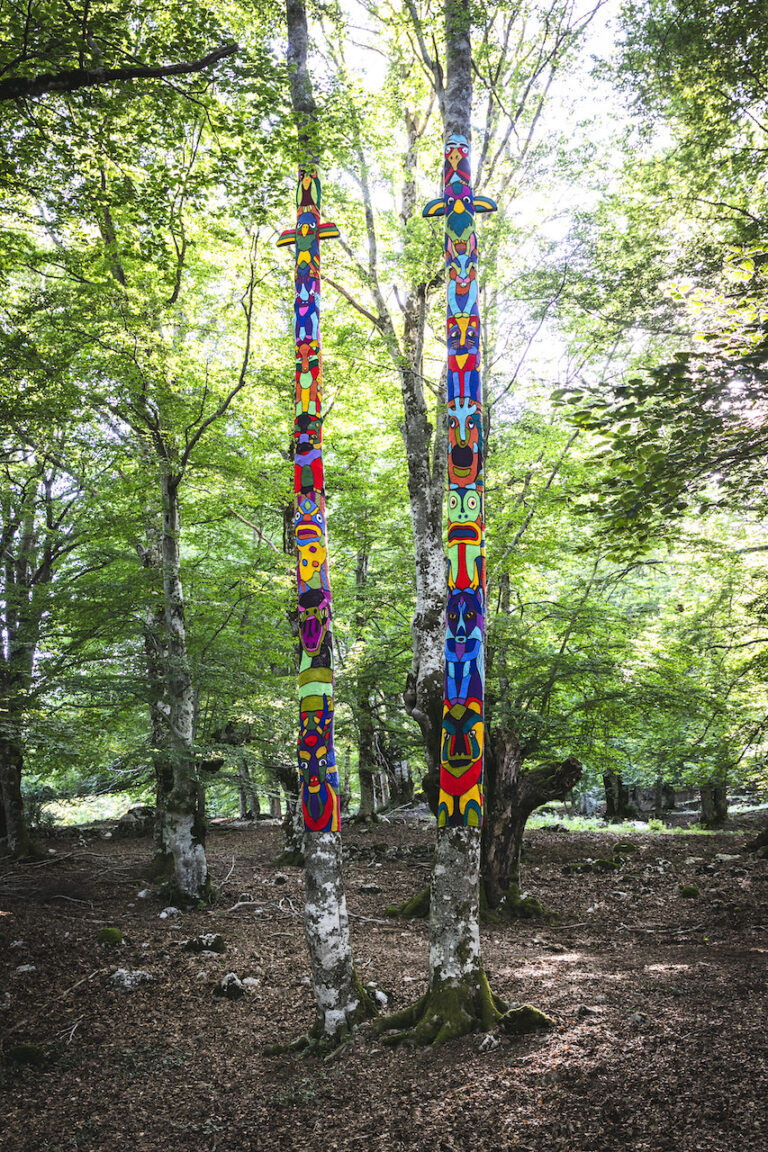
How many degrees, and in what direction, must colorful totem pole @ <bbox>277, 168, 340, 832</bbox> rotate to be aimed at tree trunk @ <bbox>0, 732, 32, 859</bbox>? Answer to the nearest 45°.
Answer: approximately 135° to its right

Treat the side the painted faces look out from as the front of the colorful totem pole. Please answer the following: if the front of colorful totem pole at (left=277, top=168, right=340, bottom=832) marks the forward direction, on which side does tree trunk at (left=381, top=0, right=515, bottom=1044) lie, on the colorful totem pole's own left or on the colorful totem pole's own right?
on the colorful totem pole's own left

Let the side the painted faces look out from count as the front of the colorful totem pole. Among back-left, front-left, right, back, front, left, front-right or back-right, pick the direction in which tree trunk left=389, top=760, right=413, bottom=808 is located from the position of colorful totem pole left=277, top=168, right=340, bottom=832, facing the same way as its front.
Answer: back

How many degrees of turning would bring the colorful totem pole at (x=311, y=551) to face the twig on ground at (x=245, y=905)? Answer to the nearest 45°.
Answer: approximately 180°

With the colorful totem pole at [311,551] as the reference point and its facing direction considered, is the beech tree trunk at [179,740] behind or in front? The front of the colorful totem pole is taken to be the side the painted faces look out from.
behind

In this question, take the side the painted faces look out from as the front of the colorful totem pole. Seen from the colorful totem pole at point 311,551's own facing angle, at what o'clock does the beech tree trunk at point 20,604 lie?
The beech tree trunk is roughly at 5 o'clock from the colorful totem pole.

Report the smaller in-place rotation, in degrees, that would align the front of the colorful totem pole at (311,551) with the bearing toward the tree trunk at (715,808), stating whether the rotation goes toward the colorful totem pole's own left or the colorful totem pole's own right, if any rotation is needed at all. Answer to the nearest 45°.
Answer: approximately 135° to the colorful totem pole's own left

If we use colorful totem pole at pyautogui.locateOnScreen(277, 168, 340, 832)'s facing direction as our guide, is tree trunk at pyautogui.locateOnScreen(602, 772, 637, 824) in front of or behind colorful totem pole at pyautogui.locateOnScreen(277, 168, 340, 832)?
behind

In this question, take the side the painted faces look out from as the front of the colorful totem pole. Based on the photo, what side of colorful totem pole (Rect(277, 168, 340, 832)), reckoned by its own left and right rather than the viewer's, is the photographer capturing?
front

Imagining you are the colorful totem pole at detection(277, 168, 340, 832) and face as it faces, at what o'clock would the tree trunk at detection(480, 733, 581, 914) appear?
The tree trunk is roughly at 7 o'clock from the colorful totem pole.

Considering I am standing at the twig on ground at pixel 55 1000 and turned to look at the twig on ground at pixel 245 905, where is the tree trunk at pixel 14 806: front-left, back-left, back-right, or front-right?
front-left
